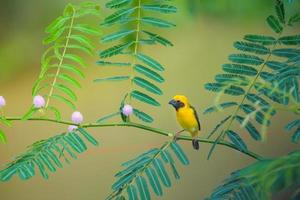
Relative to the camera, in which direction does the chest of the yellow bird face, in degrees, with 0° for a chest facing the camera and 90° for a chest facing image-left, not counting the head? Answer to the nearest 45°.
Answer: approximately 45°
